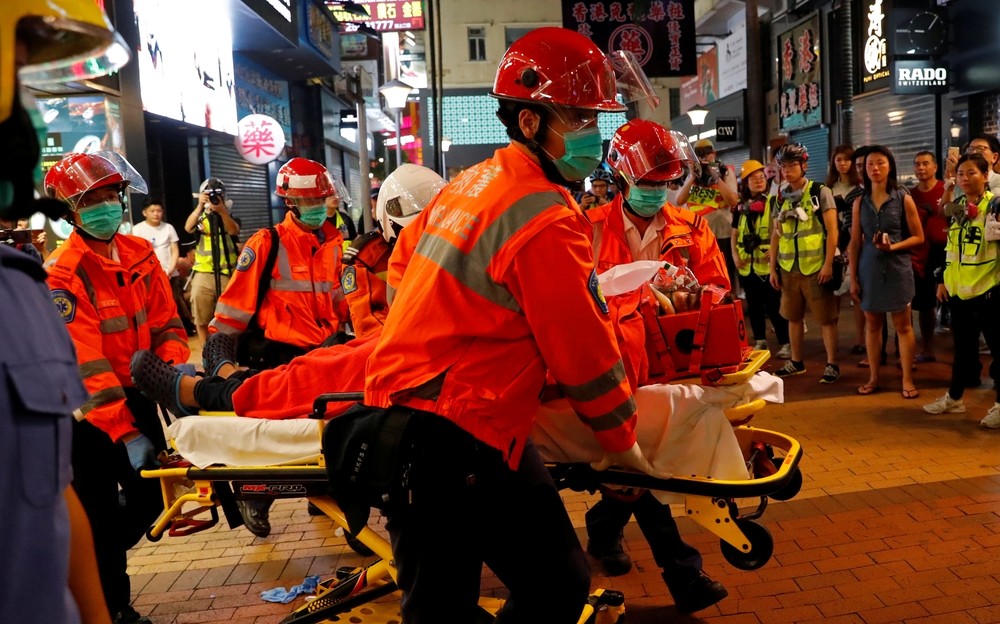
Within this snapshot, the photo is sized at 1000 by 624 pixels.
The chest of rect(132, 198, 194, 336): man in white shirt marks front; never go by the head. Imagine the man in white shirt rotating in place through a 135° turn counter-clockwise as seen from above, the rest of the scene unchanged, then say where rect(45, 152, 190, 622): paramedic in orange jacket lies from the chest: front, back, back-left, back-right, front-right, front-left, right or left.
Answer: back-right

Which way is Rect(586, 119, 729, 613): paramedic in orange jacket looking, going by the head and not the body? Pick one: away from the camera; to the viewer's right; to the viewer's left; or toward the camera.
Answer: toward the camera

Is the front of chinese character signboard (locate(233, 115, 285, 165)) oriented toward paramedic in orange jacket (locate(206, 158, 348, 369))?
yes

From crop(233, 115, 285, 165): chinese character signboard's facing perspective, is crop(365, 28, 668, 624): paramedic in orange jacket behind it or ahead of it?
ahead

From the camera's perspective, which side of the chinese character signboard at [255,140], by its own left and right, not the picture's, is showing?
front

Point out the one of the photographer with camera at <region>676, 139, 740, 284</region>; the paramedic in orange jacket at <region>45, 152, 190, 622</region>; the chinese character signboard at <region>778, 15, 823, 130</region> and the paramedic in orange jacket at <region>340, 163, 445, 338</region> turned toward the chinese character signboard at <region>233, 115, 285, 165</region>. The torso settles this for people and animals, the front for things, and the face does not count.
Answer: the chinese character signboard at <region>778, 15, 823, 130</region>

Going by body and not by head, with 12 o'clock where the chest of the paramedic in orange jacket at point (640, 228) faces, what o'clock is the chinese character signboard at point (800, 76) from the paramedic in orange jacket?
The chinese character signboard is roughly at 8 o'clock from the paramedic in orange jacket.

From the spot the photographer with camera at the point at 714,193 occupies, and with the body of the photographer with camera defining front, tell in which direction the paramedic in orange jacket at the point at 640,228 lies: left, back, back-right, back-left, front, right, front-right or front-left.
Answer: front

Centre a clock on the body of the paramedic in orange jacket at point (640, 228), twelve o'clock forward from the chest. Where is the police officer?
The police officer is roughly at 2 o'clock from the paramedic in orange jacket.

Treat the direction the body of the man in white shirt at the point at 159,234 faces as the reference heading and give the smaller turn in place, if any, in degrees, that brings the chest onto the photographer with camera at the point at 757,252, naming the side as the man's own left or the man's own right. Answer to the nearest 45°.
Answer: approximately 45° to the man's own left

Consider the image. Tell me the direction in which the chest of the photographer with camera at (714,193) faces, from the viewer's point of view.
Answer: toward the camera

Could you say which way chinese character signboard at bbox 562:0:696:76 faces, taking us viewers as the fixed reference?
facing the viewer
